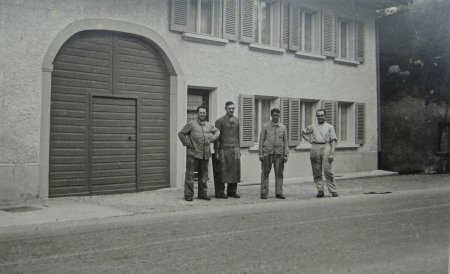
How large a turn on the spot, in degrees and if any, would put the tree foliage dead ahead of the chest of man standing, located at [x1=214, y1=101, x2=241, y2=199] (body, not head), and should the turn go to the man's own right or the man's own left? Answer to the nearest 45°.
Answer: approximately 90° to the man's own left

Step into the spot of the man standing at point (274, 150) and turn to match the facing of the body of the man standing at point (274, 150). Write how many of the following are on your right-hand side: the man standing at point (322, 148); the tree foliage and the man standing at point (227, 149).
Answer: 1

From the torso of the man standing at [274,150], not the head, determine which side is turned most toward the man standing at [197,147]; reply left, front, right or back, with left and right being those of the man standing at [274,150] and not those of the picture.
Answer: right

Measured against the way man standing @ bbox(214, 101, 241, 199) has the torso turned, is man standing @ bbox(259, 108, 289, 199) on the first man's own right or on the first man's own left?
on the first man's own left

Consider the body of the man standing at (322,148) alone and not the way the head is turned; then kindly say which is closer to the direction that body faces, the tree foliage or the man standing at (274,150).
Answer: the man standing

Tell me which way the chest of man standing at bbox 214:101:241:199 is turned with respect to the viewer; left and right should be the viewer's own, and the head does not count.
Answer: facing the viewer and to the right of the viewer

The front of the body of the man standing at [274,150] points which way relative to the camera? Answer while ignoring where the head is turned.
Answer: toward the camera

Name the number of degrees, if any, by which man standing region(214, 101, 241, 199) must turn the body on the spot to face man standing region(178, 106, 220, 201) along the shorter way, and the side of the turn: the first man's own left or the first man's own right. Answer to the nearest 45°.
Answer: approximately 90° to the first man's own right

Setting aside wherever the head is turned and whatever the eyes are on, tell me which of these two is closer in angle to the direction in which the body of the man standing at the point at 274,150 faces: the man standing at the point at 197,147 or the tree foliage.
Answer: the man standing

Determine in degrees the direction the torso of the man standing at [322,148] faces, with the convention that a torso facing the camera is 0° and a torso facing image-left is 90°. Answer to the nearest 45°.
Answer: approximately 0°
